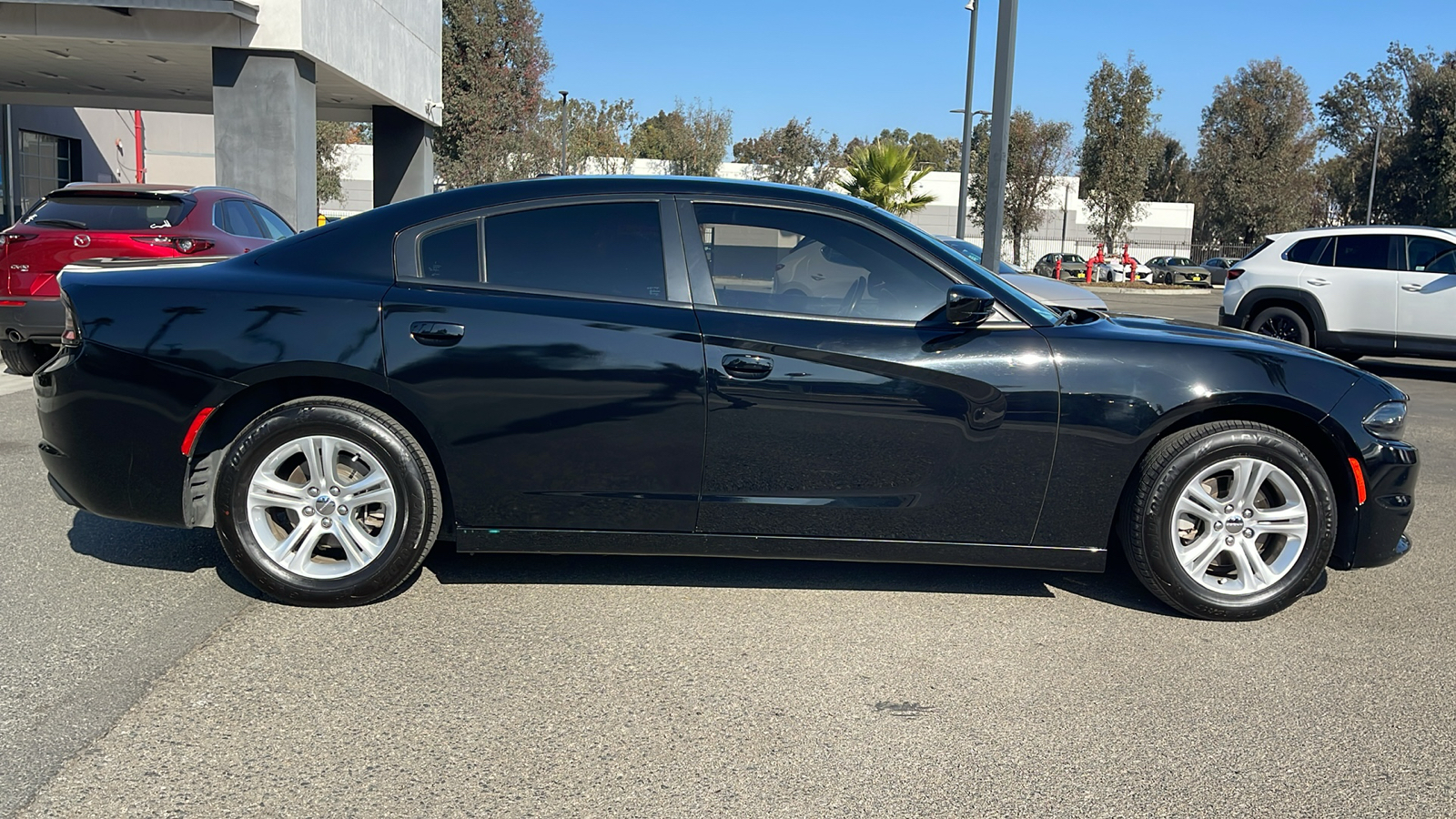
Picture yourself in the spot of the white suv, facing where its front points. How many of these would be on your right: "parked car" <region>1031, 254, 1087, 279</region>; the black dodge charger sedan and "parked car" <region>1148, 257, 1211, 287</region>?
1

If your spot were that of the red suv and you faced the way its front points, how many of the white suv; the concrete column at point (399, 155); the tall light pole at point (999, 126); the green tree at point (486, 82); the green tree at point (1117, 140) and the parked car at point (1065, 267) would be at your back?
0

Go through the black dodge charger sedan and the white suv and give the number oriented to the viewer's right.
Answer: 2

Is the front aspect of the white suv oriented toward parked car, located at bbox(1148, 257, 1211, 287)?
no

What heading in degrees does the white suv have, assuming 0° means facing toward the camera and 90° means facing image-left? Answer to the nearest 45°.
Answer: approximately 270°

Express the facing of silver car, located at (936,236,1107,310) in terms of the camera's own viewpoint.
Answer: facing the viewer and to the right of the viewer

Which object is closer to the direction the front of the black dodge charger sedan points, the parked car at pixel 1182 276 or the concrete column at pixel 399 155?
the parked car

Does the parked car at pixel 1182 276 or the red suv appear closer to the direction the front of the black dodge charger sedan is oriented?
the parked car

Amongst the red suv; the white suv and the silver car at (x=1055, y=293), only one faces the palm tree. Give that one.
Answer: the red suv

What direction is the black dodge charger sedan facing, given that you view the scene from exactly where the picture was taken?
facing to the right of the viewer

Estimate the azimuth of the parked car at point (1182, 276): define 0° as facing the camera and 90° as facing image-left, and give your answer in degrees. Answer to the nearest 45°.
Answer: approximately 315°

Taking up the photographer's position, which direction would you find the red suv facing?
facing away from the viewer and to the right of the viewer

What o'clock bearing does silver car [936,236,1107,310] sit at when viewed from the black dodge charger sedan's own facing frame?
The silver car is roughly at 10 o'clock from the black dodge charger sedan.

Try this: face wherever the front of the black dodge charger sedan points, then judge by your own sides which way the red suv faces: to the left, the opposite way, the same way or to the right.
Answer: to the left

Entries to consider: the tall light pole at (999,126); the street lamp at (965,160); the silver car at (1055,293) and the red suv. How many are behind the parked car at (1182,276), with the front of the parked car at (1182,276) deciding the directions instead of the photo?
0

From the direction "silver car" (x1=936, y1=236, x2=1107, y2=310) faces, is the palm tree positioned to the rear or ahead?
to the rear

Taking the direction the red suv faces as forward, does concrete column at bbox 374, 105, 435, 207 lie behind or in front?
in front

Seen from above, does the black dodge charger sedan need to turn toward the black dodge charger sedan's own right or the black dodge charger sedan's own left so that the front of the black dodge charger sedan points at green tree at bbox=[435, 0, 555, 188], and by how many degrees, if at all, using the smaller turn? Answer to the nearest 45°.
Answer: approximately 90° to the black dodge charger sedan's own left

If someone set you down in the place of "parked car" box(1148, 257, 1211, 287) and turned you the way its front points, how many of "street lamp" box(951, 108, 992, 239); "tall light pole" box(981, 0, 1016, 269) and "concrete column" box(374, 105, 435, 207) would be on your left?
0

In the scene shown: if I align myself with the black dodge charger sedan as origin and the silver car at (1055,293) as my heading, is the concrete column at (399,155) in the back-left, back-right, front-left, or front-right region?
front-left
